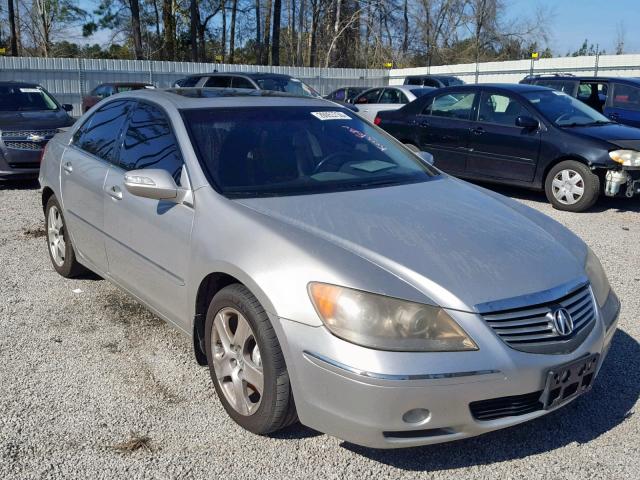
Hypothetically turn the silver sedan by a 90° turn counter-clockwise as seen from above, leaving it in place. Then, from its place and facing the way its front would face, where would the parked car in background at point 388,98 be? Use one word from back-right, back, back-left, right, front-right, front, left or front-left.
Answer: front-left

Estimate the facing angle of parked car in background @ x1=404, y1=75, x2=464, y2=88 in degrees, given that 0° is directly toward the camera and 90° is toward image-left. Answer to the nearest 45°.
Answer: approximately 315°

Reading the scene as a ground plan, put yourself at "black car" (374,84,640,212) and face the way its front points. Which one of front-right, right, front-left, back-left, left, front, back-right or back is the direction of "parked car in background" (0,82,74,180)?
back-right

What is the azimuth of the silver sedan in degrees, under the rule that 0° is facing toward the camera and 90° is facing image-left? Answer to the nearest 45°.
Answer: approximately 315°

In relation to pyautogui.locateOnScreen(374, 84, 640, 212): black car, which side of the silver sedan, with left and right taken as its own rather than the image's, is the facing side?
left

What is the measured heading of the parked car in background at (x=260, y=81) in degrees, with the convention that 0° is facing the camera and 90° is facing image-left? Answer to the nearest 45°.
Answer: approximately 315°

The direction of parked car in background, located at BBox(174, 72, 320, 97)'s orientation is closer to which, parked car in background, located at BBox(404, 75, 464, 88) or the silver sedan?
the silver sedan

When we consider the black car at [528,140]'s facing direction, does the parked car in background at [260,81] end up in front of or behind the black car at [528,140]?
behind
